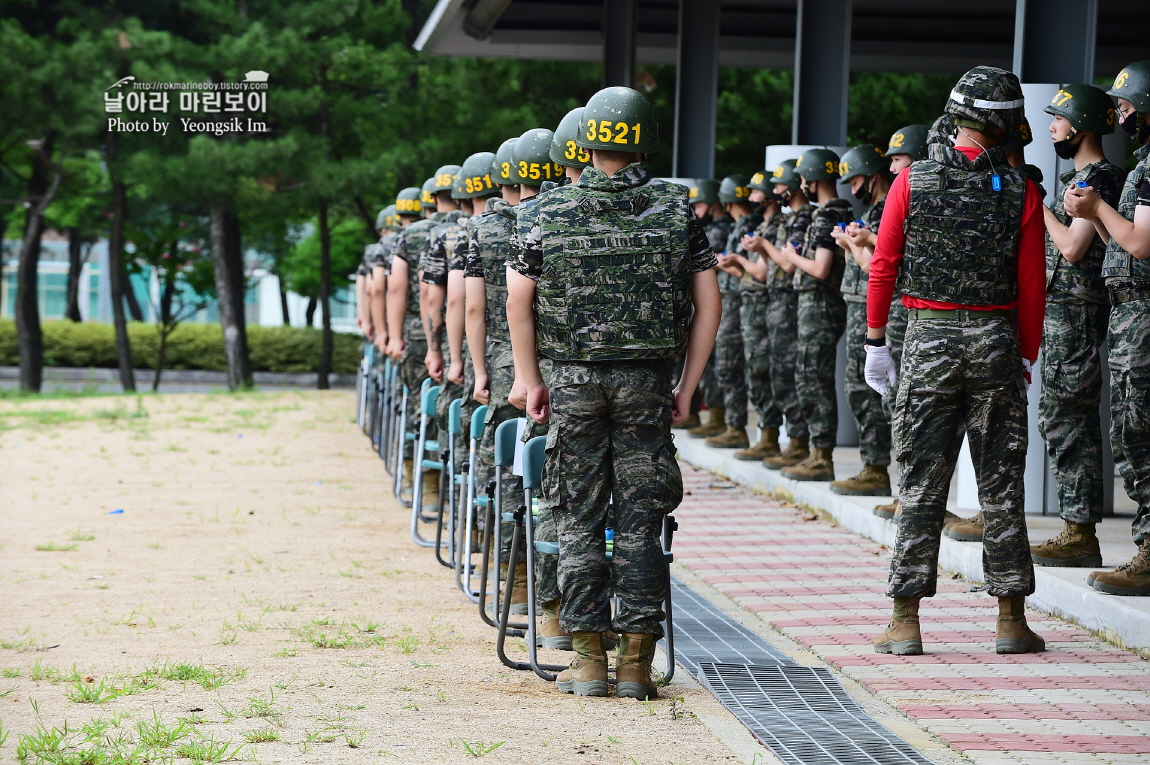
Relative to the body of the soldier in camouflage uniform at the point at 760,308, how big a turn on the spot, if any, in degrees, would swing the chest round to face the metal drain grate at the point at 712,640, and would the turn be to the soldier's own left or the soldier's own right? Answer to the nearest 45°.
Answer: approximately 90° to the soldier's own left

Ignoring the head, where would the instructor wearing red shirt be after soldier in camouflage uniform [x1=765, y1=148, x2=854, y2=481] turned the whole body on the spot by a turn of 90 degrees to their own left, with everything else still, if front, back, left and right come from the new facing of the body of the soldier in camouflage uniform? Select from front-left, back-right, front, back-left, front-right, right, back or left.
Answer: front

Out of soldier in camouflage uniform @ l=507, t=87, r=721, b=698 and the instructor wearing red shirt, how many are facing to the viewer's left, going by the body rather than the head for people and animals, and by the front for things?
0

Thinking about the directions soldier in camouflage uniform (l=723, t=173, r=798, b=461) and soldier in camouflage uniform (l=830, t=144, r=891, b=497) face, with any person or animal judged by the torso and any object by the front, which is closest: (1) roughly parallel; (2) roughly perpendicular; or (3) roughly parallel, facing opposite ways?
roughly parallel

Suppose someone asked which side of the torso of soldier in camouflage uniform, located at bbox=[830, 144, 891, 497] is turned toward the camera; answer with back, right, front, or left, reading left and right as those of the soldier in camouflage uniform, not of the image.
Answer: left

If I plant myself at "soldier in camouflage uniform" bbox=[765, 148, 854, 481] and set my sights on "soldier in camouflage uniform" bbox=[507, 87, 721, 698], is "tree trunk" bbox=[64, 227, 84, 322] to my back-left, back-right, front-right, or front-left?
back-right

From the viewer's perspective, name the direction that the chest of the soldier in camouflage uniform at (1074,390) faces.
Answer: to the viewer's left

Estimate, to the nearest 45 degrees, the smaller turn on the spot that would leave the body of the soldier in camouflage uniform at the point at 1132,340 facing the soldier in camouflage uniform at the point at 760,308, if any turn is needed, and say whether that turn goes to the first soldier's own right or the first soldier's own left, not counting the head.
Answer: approximately 45° to the first soldier's own right

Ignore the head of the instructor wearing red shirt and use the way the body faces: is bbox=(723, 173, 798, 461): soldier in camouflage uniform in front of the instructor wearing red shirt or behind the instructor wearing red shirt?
in front

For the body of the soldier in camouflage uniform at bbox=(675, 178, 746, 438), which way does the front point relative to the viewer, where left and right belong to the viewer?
facing to the left of the viewer

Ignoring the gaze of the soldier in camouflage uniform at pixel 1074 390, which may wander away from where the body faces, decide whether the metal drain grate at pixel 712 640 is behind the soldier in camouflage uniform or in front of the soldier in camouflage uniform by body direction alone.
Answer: in front

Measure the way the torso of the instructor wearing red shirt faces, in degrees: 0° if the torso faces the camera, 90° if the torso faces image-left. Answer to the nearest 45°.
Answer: approximately 180°

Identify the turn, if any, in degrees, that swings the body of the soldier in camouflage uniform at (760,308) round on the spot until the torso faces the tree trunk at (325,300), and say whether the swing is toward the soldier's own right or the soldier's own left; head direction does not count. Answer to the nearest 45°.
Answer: approximately 45° to the soldier's own right

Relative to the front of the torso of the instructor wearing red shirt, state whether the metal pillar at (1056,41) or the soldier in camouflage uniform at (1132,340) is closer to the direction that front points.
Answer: the metal pillar

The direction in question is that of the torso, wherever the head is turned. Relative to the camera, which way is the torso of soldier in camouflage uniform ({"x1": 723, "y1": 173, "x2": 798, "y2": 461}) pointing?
to the viewer's left

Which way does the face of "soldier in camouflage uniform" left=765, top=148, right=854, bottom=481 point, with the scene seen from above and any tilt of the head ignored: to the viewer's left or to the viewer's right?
to the viewer's left

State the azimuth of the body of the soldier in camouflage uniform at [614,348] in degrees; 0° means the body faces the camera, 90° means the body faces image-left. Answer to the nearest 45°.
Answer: approximately 180°
